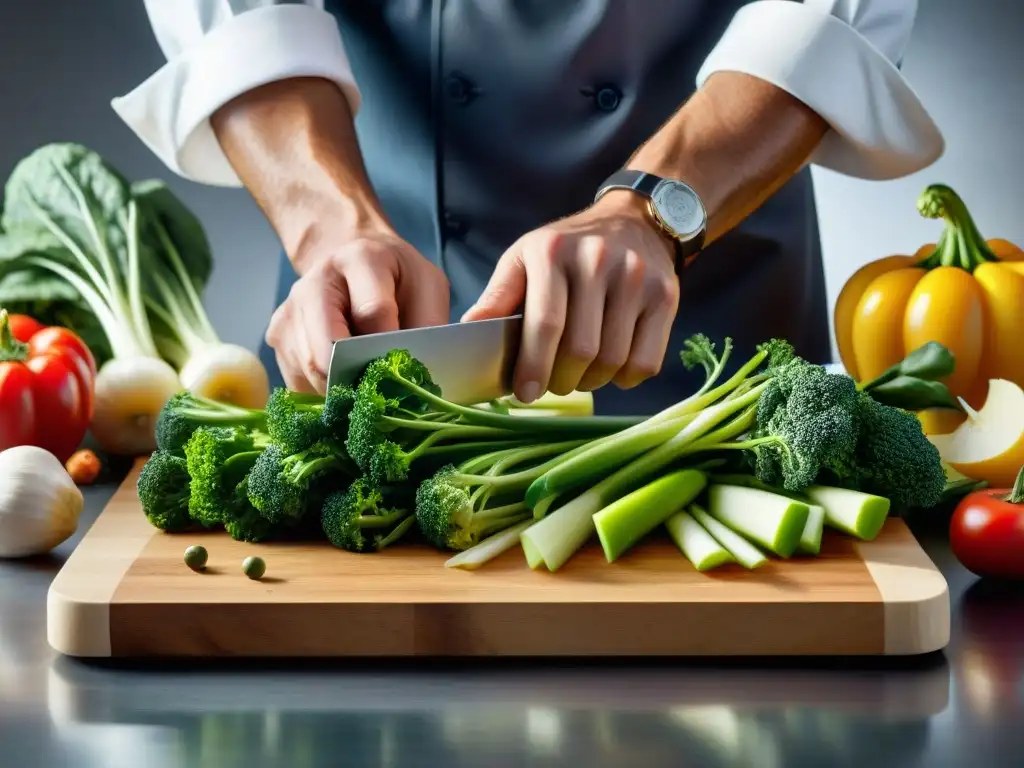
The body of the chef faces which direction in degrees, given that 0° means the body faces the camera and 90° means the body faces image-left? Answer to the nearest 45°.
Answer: approximately 0°

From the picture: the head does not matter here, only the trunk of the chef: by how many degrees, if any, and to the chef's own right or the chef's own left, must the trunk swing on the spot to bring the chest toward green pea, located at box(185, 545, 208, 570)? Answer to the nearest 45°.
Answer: approximately 45° to the chef's own right
